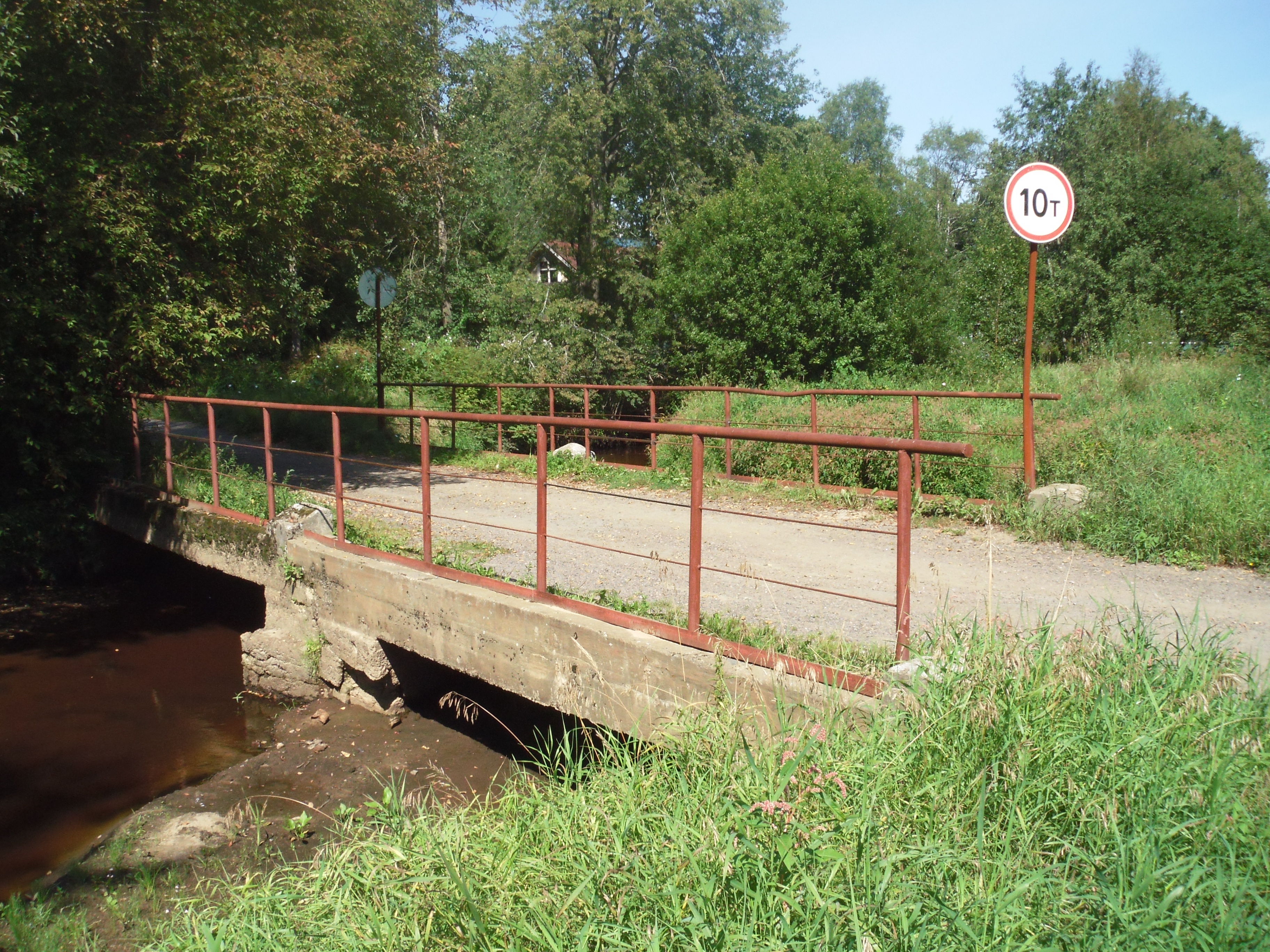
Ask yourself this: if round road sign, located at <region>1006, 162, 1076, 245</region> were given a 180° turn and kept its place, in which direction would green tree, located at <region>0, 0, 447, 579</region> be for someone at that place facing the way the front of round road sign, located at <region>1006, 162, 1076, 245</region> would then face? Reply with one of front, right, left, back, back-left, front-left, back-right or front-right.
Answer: front-left

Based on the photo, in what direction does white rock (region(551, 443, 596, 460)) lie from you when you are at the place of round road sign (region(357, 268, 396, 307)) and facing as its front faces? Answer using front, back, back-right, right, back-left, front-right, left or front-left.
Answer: back-right

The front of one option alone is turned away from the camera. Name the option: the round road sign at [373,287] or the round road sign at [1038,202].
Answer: the round road sign at [373,287]

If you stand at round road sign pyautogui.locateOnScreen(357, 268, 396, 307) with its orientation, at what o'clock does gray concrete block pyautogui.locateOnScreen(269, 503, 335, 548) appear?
The gray concrete block is roughly at 6 o'clock from the round road sign.

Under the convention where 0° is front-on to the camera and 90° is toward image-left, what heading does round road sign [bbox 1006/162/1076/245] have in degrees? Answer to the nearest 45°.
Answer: approximately 315°

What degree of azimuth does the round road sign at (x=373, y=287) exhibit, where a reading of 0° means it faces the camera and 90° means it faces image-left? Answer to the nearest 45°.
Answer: approximately 180°

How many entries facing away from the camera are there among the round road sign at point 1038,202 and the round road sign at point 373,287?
1

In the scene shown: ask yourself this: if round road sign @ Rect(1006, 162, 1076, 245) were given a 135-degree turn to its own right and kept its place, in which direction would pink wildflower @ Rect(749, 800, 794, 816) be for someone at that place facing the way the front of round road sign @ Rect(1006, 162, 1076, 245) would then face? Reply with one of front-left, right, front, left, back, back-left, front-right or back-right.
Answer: left

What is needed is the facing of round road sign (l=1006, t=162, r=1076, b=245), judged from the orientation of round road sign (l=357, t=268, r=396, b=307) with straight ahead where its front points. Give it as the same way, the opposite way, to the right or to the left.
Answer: the opposite way

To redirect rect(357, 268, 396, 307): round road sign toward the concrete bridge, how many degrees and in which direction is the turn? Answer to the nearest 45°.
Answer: approximately 180°

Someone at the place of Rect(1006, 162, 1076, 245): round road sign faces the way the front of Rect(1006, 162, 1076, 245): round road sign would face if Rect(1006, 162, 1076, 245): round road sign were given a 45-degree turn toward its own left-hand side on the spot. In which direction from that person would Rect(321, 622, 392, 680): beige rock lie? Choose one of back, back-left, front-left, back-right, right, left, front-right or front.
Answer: back-right

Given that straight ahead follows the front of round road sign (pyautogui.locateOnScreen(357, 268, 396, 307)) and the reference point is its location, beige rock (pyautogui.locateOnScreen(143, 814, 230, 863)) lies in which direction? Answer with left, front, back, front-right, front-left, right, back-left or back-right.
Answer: back

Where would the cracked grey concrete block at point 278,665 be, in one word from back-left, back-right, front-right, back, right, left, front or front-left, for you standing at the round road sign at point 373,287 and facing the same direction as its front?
back
